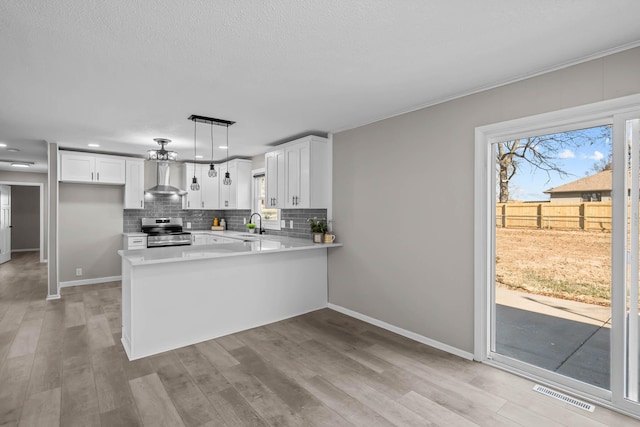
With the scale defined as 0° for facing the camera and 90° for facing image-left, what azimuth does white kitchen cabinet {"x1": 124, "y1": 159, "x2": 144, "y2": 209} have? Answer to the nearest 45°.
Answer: approximately 0°

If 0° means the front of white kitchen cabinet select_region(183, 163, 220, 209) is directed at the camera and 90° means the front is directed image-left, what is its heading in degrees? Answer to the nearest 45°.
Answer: approximately 0°

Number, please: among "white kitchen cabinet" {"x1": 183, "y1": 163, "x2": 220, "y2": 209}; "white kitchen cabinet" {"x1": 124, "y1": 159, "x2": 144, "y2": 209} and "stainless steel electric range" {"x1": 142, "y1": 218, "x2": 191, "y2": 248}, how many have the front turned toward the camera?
3

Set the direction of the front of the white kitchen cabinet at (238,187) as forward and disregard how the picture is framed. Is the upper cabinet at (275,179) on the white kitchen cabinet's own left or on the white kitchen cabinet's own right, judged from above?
on the white kitchen cabinet's own left

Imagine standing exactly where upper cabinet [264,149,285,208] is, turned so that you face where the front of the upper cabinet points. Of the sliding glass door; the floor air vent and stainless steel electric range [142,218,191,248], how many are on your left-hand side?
2

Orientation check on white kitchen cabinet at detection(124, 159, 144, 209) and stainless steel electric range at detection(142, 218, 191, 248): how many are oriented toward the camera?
2

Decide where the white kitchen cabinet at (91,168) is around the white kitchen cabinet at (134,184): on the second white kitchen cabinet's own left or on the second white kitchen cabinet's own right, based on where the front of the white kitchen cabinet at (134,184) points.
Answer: on the second white kitchen cabinet's own right

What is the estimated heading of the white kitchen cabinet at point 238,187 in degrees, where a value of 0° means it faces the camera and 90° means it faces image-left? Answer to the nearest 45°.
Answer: approximately 45°

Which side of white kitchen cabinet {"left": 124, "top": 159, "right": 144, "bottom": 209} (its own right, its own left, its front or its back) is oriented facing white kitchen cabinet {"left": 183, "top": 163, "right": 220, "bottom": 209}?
left

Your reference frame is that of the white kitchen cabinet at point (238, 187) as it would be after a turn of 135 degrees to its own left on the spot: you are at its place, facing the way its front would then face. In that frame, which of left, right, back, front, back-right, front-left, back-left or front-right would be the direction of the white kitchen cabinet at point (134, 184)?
back
